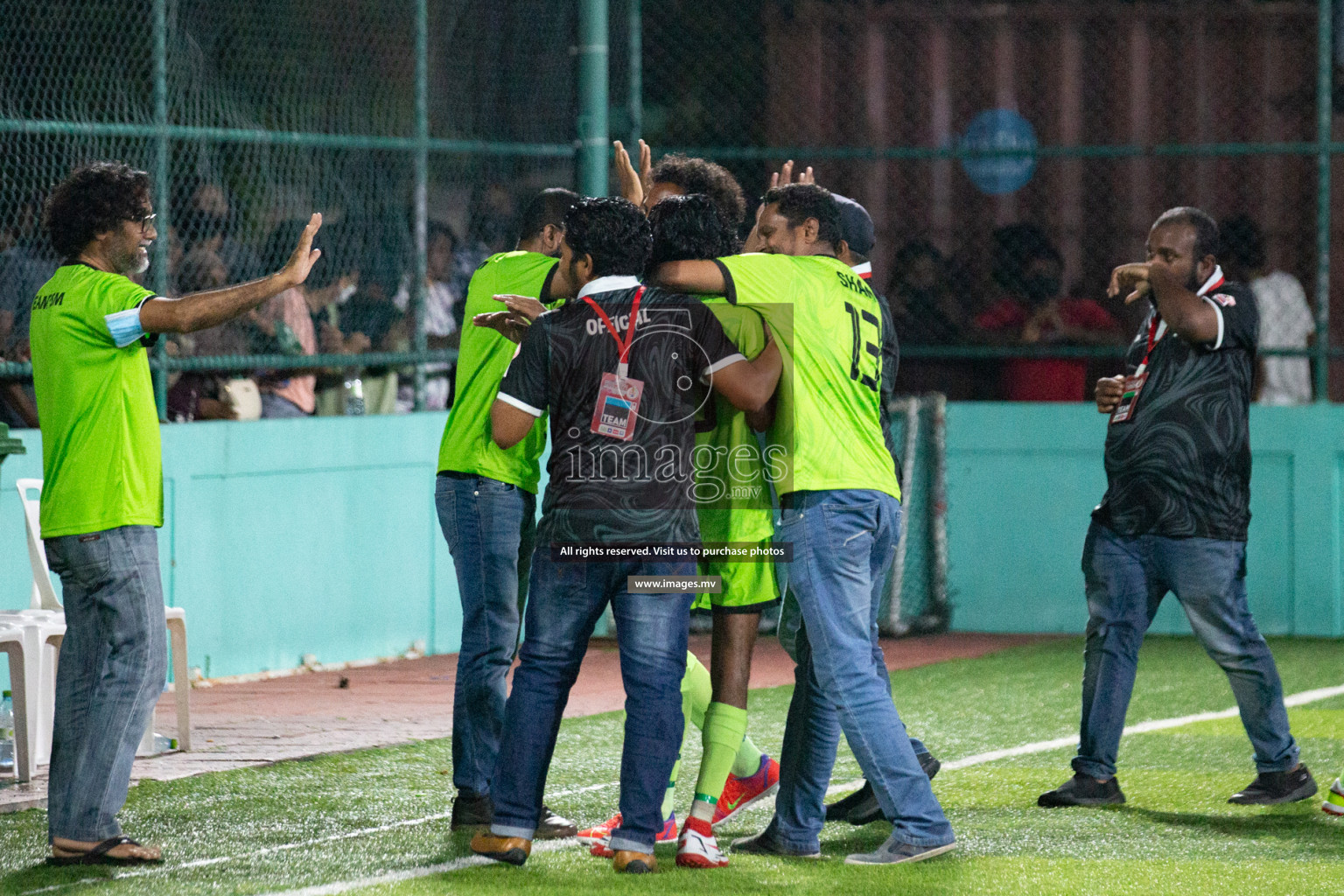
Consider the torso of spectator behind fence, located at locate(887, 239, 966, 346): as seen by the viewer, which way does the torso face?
toward the camera

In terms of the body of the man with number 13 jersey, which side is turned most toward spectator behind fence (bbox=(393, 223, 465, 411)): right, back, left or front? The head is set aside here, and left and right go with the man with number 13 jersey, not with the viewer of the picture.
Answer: front

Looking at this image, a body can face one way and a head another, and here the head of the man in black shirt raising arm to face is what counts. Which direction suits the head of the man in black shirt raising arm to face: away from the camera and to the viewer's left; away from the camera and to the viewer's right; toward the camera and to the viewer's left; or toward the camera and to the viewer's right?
toward the camera and to the viewer's left

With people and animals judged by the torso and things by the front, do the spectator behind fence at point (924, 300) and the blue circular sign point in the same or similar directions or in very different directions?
same or similar directions

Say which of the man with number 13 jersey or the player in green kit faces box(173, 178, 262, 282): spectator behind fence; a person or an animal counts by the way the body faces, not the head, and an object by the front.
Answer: the man with number 13 jersey

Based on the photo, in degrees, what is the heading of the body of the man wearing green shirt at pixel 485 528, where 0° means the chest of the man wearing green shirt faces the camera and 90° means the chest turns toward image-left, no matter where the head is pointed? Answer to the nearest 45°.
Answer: approximately 270°

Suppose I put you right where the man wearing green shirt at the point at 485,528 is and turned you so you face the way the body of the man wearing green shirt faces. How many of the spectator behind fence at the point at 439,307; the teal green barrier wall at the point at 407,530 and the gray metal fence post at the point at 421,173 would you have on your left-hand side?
3

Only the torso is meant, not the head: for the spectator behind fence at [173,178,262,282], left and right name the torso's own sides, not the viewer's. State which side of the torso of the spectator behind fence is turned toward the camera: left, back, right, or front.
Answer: front

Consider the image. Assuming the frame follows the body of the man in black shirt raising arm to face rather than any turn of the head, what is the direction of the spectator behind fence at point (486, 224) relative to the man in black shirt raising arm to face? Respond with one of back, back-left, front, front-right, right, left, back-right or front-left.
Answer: right

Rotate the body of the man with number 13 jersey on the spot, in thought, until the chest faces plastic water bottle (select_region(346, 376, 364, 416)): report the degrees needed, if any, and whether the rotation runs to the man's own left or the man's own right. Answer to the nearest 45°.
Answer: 0° — they already face it

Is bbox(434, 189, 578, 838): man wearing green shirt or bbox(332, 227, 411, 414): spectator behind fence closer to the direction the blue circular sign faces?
the man wearing green shirt

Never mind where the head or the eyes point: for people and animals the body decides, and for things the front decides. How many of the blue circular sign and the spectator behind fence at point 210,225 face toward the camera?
2

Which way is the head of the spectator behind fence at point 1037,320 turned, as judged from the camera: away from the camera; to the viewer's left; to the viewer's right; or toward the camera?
toward the camera
